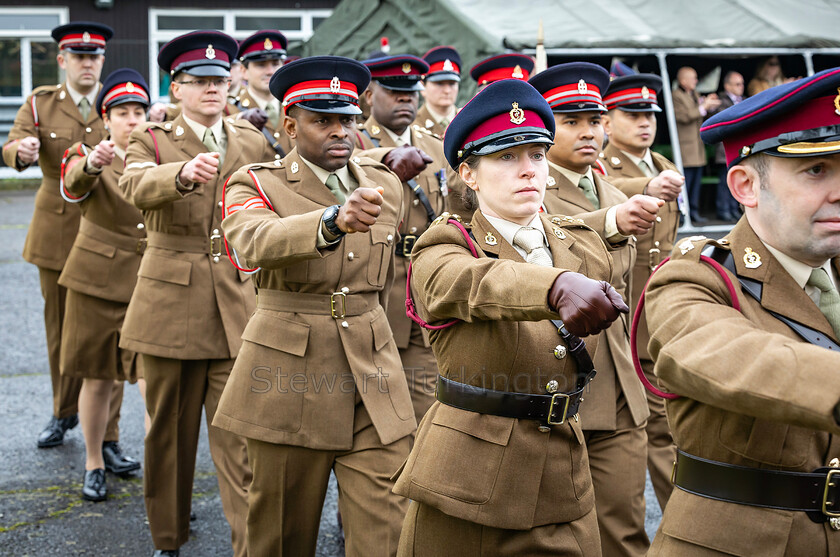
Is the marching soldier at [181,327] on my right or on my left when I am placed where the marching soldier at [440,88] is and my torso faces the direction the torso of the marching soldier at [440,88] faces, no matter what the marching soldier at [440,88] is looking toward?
on my right

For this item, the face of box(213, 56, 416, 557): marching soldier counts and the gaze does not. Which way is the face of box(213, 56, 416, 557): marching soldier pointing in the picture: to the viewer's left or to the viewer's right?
to the viewer's right

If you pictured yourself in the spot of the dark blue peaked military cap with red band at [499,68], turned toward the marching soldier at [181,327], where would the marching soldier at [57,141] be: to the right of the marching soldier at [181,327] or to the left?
right

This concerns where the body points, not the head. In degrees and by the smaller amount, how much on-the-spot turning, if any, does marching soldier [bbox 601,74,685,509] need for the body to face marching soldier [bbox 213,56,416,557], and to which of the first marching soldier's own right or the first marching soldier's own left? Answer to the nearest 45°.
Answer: approximately 90° to the first marching soldier's own right

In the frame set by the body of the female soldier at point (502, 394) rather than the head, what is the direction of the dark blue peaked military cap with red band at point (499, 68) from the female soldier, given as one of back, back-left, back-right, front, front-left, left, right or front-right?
back-left

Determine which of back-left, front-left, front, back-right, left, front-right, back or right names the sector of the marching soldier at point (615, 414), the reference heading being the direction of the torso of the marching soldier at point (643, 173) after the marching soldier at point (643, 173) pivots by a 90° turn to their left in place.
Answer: back-right

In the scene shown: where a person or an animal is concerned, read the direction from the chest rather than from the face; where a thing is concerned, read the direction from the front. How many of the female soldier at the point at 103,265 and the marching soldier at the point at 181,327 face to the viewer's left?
0
